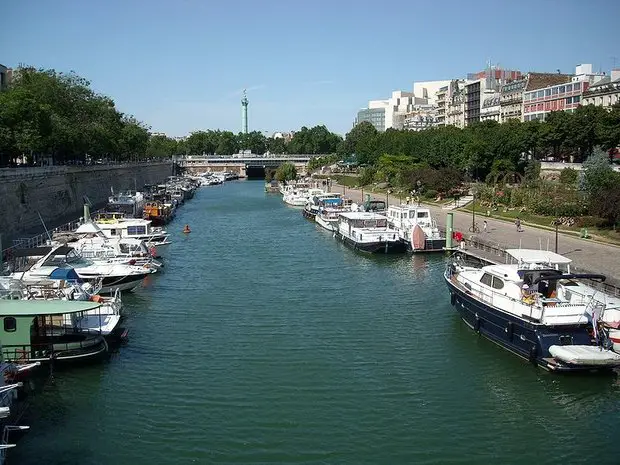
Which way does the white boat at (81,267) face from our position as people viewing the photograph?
facing the viewer and to the right of the viewer

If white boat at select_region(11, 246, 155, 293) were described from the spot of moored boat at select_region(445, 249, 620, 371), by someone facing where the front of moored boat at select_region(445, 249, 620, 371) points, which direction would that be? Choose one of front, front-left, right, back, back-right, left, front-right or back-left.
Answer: front-left

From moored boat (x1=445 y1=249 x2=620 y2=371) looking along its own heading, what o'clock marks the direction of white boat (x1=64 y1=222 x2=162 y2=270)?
The white boat is roughly at 11 o'clock from the moored boat.

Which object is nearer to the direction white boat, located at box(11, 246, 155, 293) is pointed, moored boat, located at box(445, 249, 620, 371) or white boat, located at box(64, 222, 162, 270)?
the moored boat

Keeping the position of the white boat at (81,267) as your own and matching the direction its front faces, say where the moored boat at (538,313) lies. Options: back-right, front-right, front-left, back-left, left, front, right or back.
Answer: front

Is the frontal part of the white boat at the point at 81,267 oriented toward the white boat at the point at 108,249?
no

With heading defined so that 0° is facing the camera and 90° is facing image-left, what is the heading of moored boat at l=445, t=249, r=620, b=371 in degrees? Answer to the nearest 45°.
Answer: approximately 135°
